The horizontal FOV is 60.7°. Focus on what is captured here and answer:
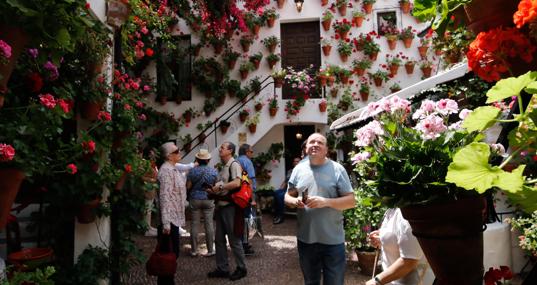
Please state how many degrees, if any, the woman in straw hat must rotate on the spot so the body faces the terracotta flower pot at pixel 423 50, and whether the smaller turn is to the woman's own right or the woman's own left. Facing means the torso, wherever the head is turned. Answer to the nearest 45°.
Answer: approximately 45° to the woman's own right

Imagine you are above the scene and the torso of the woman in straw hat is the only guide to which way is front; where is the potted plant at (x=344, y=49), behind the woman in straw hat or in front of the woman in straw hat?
in front

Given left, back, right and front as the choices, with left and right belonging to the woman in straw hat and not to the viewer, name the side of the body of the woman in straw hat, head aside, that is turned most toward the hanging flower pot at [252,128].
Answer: front

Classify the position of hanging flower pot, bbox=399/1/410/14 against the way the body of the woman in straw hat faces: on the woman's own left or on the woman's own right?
on the woman's own right

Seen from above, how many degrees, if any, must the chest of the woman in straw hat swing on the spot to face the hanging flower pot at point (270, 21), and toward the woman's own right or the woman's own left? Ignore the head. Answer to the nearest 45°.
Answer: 0° — they already face it

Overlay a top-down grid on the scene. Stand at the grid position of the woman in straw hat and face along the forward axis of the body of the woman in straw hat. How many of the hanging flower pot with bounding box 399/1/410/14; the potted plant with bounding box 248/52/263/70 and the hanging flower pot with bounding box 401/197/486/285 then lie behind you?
1

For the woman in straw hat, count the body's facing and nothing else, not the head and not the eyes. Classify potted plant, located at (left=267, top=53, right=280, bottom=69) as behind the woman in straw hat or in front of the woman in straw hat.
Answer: in front

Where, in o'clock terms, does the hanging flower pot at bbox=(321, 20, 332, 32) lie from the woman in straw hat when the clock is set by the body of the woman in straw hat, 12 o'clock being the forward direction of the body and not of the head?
The hanging flower pot is roughly at 1 o'clock from the woman in straw hat.

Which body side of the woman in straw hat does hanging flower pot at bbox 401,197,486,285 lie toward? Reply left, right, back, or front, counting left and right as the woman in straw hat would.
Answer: back

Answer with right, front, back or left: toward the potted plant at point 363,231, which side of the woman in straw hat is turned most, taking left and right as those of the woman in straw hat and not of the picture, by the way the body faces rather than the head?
right

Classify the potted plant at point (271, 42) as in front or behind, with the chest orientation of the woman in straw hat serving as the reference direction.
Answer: in front

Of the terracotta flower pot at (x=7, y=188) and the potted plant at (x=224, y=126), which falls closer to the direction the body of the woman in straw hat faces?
the potted plant

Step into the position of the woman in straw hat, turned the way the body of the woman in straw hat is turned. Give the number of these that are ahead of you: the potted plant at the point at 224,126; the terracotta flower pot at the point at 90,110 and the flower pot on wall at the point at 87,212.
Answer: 1

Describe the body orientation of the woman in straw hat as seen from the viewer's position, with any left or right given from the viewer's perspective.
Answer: facing away from the viewer

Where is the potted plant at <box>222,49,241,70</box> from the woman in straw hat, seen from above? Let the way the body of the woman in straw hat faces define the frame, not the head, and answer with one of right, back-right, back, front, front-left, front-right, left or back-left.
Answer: front
